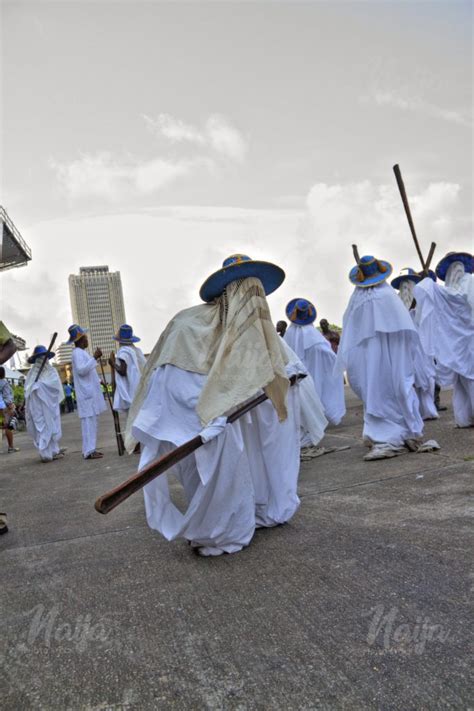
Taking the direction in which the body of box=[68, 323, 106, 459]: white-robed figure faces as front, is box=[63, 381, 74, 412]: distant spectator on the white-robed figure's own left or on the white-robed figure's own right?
on the white-robed figure's own left

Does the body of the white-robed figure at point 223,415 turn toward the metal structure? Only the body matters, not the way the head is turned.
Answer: no

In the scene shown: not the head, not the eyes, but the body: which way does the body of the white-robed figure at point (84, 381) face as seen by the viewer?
to the viewer's right

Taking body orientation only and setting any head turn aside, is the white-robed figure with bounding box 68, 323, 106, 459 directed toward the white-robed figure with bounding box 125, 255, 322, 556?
no

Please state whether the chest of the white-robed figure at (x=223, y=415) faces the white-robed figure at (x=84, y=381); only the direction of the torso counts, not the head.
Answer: no
